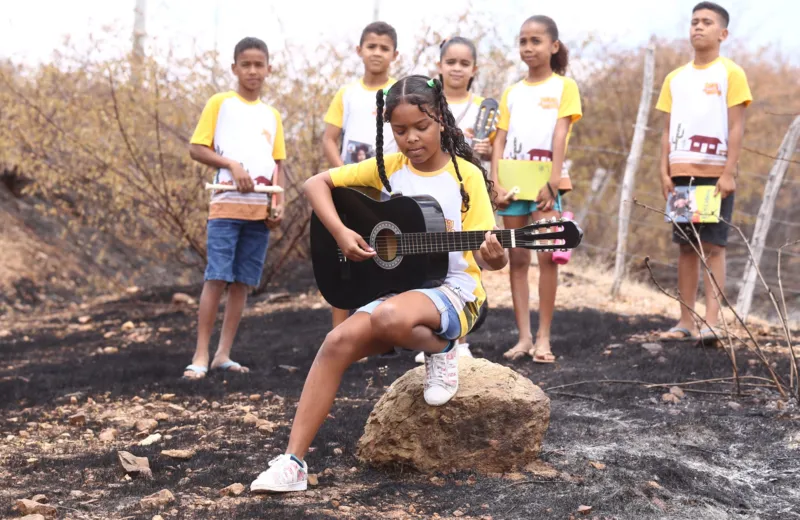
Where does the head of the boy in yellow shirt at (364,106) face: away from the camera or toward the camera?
toward the camera

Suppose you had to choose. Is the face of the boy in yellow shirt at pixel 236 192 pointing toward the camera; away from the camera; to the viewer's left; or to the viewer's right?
toward the camera

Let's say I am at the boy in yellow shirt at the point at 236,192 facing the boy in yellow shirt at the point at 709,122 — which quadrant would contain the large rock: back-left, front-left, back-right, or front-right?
front-right

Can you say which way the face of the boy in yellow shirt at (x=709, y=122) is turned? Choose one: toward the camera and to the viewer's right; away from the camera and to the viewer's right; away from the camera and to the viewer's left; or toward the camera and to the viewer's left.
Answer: toward the camera and to the viewer's left

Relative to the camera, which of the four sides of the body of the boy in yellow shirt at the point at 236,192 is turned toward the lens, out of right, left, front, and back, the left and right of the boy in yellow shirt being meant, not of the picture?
front

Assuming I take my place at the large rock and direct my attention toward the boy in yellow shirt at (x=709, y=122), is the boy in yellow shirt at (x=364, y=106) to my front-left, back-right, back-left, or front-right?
front-left

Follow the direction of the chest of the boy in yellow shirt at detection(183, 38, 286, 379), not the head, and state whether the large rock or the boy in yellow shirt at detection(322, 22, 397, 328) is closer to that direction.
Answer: the large rock

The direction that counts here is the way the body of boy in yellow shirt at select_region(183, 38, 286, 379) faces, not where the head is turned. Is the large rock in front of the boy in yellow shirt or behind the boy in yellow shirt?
in front

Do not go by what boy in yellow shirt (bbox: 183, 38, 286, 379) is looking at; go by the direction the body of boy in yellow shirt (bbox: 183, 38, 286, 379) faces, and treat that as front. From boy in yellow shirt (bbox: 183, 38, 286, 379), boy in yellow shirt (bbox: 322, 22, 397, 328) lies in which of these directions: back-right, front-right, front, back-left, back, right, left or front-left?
left

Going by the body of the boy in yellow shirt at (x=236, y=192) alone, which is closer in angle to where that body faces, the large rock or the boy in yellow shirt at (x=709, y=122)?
the large rock

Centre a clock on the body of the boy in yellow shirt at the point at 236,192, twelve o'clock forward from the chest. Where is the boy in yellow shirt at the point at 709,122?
the boy in yellow shirt at the point at 709,122 is roughly at 9 o'clock from the boy in yellow shirt at the point at 236,192.

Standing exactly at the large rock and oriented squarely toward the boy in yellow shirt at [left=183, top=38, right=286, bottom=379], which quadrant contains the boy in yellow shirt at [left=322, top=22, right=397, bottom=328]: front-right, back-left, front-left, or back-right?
front-right

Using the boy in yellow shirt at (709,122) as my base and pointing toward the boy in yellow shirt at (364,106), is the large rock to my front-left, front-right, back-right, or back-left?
front-left
